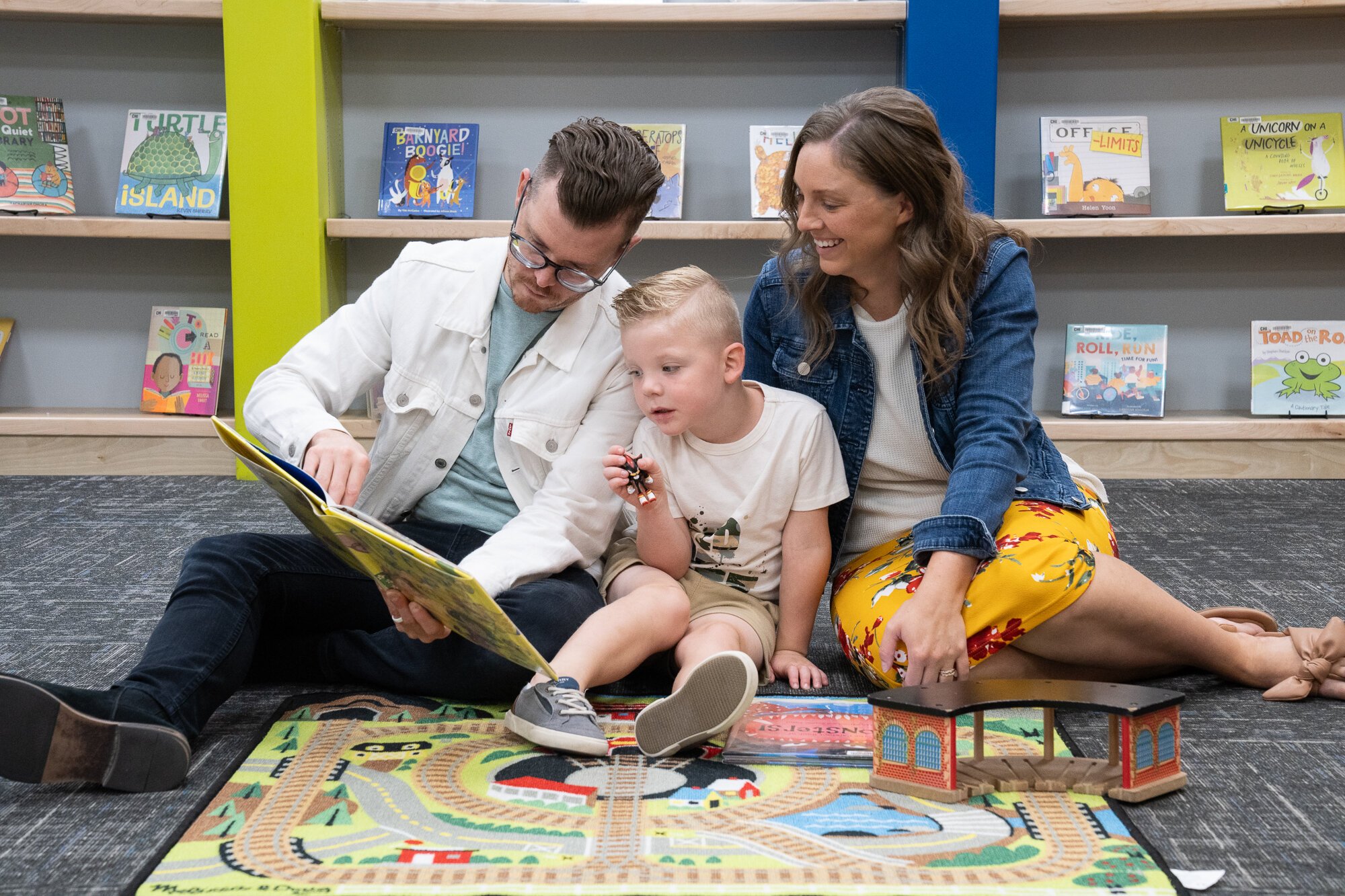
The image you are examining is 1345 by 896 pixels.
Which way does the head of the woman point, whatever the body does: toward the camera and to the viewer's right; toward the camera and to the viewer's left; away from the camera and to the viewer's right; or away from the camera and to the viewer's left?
toward the camera and to the viewer's left

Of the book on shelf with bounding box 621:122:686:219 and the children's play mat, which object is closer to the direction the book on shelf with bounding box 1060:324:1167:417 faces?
the children's play mat

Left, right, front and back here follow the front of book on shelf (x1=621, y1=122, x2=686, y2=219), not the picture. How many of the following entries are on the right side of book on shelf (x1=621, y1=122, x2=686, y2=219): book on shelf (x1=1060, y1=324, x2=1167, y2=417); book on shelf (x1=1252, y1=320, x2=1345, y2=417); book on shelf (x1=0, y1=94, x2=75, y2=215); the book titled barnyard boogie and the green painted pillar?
3

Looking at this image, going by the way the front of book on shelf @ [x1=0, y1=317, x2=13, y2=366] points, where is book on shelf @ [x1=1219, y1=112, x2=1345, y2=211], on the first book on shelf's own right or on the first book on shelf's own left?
on the first book on shelf's own left

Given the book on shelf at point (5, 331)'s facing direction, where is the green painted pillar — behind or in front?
in front

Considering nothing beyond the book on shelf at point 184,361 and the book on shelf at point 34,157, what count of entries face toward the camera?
2

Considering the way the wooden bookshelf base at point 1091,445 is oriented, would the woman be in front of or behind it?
in front
